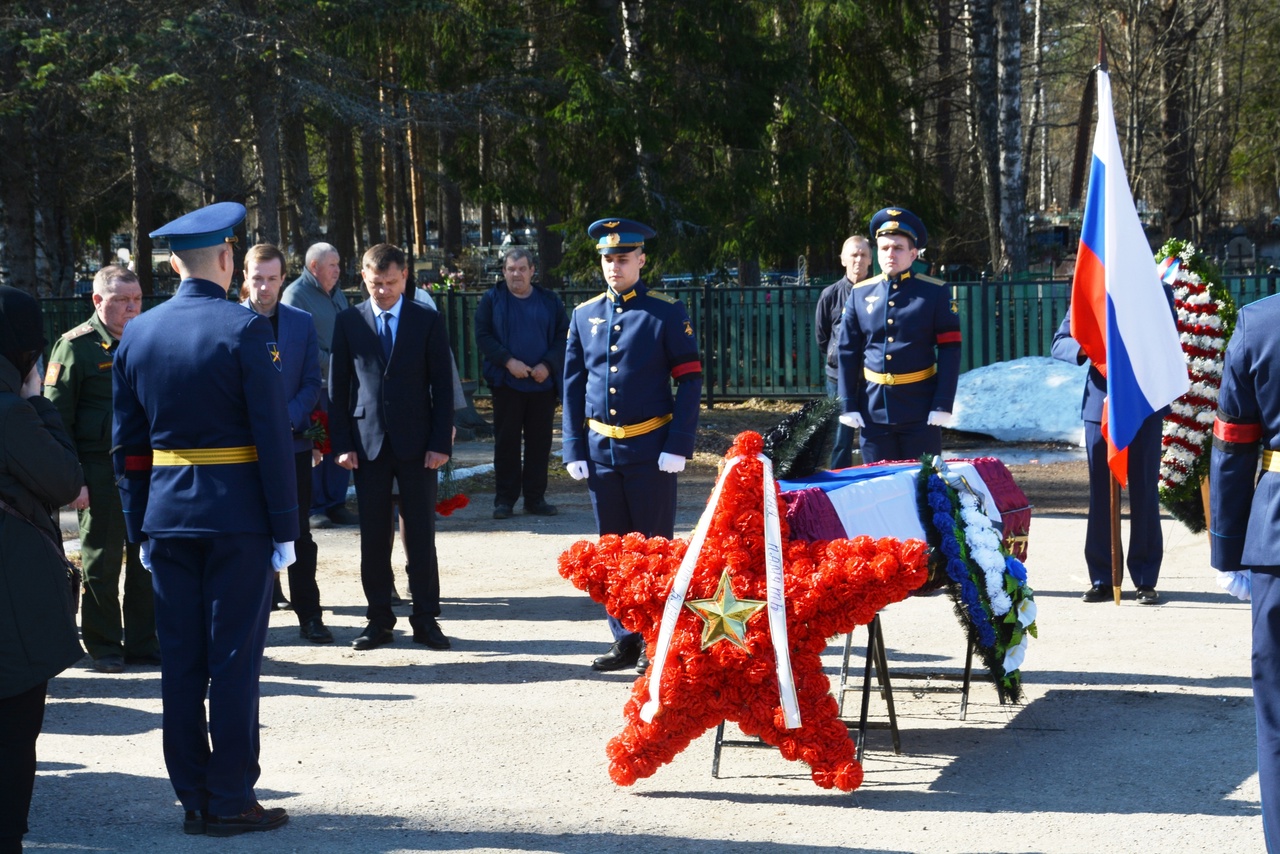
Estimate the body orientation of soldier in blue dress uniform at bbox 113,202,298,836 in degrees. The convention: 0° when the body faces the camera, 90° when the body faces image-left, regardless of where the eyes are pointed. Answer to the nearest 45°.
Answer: approximately 225°

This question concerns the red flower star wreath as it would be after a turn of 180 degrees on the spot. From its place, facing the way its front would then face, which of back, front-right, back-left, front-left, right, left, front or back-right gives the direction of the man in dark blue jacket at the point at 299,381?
front-left

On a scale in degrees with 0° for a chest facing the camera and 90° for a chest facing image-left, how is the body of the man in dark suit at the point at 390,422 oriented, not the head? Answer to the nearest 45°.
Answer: approximately 0°

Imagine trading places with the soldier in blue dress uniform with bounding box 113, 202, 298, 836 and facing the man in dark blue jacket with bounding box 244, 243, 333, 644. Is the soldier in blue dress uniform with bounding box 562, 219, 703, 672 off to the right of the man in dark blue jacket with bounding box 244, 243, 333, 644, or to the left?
right

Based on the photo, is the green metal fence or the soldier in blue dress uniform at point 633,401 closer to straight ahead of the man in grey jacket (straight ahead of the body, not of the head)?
the soldier in blue dress uniform

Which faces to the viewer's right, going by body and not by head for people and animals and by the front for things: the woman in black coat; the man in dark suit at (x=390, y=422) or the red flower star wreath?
the woman in black coat

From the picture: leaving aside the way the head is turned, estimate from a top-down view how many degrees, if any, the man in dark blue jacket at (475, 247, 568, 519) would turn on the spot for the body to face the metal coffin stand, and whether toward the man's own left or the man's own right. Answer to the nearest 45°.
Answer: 0° — they already face it

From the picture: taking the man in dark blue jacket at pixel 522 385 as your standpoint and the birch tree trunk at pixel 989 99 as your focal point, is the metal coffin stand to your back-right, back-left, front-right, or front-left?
back-right
